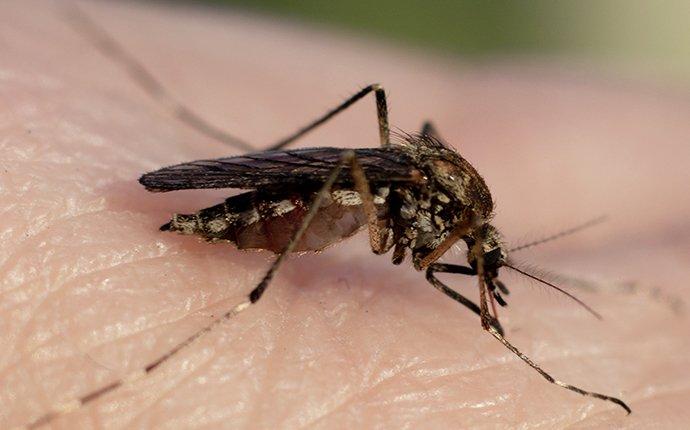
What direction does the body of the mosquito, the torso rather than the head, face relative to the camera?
to the viewer's right
